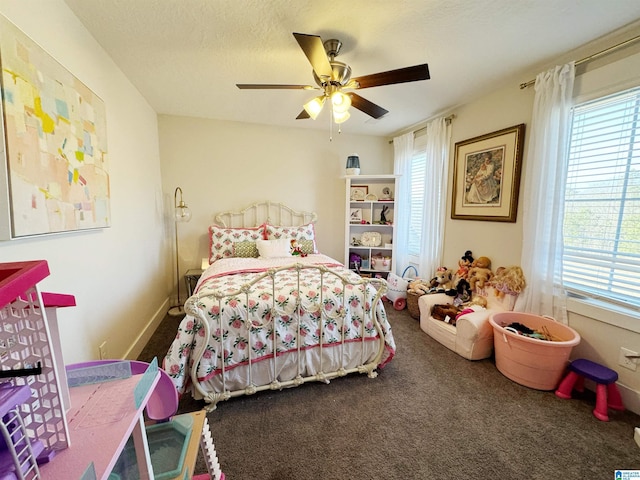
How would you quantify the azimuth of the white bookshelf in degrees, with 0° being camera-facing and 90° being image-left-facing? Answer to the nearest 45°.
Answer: approximately 0°

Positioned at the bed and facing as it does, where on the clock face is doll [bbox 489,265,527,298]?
The doll is roughly at 9 o'clock from the bed.

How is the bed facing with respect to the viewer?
toward the camera

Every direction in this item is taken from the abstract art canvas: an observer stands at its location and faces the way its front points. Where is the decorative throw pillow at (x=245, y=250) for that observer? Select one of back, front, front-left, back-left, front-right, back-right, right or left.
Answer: left

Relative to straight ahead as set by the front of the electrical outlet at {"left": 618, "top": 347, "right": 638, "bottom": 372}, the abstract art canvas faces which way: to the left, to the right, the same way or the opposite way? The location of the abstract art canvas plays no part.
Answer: the opposite way

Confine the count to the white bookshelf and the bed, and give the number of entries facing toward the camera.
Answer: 2

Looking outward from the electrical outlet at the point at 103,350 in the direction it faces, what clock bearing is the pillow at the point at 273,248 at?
The pillow is roughly at 10 o'clock from the electrical outlet.

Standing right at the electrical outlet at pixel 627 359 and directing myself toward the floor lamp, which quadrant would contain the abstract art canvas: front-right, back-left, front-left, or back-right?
front-left

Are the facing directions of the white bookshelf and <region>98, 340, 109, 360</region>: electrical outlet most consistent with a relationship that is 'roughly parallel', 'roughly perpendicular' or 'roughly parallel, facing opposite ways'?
roughly perpendicular

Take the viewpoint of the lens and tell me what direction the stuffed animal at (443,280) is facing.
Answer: facing the viewer and to the left of the viewer

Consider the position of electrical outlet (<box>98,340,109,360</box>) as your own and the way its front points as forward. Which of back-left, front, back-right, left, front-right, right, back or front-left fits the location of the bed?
front

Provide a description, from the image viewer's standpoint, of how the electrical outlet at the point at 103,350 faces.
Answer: facing the viewer and to the right of the viewer

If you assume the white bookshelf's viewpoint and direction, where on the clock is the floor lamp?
The floor lamp is roughly at 2 o'clock from the white bookshelf.
